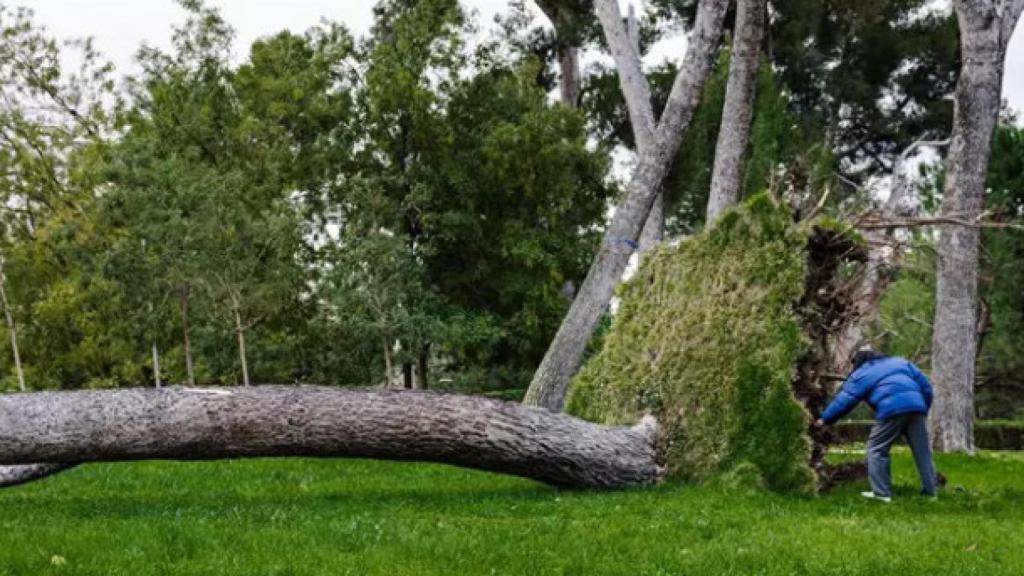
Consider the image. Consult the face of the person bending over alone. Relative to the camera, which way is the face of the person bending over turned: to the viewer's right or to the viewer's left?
to the viewer's left

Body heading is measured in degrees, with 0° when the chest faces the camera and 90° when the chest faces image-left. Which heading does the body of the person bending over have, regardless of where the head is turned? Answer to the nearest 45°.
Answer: approximately 135°

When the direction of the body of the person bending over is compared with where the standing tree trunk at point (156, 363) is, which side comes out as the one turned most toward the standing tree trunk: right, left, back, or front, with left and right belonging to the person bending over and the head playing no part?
front

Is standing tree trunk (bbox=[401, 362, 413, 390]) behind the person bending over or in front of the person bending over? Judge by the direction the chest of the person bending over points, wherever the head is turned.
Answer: in front

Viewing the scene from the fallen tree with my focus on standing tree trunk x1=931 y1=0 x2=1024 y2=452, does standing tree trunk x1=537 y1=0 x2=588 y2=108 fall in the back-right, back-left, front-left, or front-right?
front-left

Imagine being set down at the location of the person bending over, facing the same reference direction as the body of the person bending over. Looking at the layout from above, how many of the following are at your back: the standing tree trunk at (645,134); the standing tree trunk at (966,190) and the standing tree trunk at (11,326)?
0

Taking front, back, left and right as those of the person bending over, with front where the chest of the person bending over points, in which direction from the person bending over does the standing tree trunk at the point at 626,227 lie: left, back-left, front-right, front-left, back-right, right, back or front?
front

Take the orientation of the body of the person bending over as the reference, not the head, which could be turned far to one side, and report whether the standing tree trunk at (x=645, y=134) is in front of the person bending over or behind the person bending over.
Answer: in front

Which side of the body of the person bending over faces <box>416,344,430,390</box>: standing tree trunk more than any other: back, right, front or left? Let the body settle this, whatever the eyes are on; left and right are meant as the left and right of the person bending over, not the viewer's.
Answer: front
